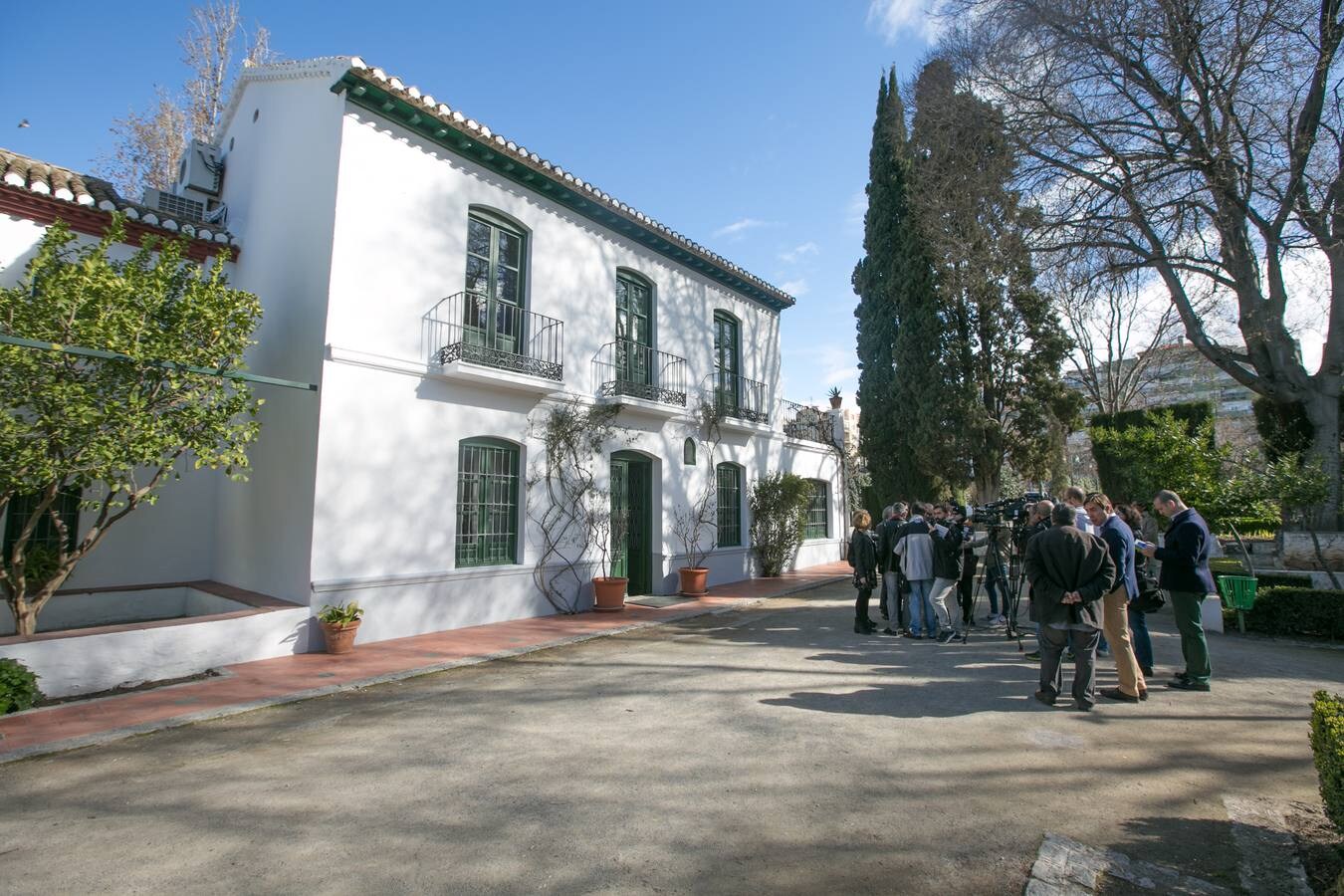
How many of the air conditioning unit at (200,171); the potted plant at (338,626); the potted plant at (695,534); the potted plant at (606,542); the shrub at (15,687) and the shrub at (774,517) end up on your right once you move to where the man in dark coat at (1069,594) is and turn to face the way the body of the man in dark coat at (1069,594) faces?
0

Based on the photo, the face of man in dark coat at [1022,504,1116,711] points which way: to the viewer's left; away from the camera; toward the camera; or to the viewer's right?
away from the camera

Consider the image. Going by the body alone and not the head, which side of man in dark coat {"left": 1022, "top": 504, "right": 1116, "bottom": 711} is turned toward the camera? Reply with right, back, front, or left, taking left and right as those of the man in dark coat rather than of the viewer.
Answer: back

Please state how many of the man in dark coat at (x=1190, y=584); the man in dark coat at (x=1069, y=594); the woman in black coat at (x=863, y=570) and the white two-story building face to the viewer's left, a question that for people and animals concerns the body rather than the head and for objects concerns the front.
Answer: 1

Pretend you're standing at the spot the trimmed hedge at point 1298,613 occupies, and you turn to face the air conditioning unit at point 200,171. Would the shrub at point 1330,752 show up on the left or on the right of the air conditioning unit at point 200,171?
left

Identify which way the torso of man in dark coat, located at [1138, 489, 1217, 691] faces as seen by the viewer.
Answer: to the viewer's left

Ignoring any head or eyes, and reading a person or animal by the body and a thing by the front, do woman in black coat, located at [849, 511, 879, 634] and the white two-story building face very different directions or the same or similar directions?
same or similar directions

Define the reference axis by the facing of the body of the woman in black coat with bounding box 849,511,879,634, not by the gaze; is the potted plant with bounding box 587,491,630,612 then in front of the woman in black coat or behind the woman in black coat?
behind

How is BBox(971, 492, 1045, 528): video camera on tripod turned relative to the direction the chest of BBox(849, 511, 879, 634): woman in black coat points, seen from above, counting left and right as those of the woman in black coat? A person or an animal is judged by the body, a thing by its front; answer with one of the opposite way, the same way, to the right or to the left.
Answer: the opposite way

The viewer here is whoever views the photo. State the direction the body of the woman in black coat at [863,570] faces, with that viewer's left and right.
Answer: facing to the right of the viewer

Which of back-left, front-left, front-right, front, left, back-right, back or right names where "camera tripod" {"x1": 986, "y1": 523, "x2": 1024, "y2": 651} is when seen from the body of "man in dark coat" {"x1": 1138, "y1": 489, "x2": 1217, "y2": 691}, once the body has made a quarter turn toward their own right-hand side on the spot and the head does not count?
front-left

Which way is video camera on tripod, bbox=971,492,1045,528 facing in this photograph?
to the viewer's left

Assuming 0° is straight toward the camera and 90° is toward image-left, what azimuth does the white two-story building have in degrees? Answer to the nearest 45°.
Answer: approximately 315°

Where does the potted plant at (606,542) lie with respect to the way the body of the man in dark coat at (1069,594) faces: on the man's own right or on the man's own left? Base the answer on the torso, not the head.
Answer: on the man's own left

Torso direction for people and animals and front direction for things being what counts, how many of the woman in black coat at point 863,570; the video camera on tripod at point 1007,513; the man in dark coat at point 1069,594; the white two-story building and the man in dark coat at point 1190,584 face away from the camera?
1
